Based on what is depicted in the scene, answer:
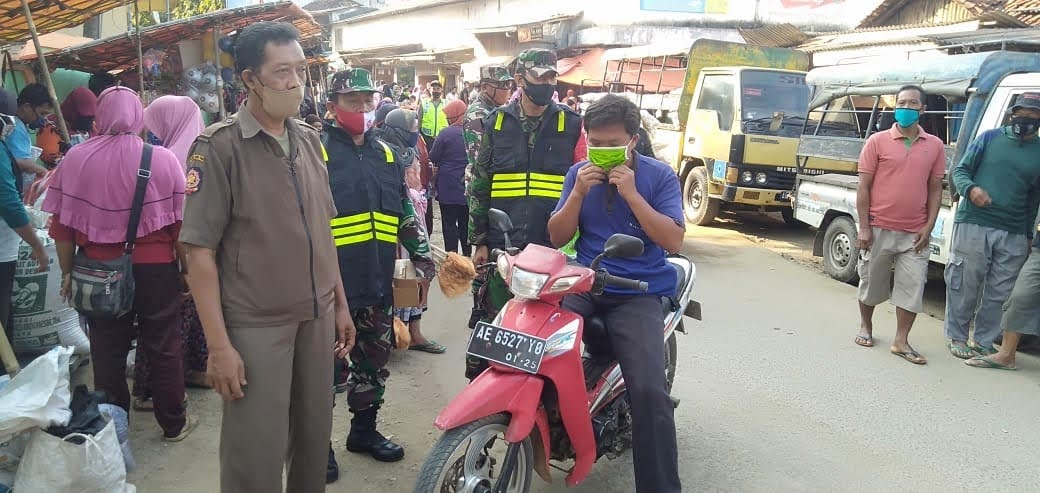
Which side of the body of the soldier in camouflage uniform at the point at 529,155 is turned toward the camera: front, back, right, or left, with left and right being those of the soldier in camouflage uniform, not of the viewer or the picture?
front

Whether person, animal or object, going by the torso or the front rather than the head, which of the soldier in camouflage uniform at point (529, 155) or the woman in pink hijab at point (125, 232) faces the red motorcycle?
the soldier in camouflage uniform

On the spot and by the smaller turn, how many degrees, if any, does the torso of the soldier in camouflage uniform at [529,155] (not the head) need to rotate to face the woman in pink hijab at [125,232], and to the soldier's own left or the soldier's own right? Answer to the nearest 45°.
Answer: approximately 90° to the soldier's own right

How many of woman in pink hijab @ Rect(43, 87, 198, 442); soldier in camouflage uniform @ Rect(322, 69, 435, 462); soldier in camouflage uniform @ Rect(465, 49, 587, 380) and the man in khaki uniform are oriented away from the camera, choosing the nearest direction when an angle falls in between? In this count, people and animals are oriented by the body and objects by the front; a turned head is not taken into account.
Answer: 1

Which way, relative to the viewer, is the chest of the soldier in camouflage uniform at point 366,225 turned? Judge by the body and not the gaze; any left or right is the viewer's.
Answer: facing the viewer and to the right of the viewer

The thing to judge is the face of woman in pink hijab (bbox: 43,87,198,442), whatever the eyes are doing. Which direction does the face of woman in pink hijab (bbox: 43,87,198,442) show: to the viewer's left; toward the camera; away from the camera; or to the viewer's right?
away from the camera

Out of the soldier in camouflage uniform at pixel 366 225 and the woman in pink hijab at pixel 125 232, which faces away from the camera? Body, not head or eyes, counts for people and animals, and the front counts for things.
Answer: the woman in pink hijab

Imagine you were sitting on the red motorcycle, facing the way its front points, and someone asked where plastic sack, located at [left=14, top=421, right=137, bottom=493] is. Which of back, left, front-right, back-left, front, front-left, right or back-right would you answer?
front-right

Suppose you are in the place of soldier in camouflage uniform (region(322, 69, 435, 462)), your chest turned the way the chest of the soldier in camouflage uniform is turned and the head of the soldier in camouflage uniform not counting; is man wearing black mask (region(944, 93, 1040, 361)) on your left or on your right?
on your left

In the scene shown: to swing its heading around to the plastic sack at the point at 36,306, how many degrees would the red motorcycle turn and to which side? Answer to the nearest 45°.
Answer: approximately 90° to its right

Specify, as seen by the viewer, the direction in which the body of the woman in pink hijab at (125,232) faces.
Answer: away from the camera
